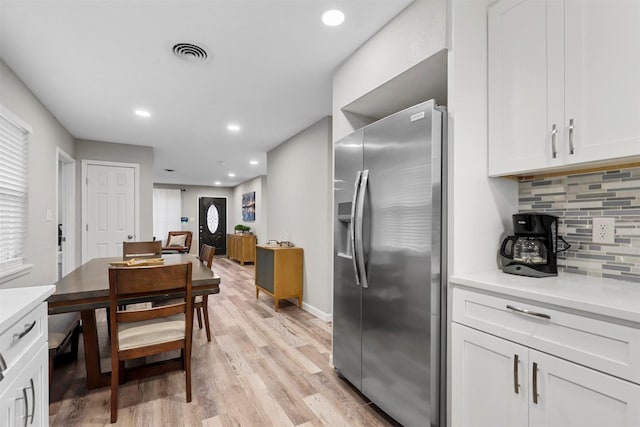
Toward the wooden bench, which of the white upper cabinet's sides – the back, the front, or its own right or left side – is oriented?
front

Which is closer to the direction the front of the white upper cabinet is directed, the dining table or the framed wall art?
the dining table

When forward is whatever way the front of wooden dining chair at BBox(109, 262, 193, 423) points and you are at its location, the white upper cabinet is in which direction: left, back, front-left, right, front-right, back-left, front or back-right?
back-right

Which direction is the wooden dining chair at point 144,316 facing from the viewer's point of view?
away from the camera

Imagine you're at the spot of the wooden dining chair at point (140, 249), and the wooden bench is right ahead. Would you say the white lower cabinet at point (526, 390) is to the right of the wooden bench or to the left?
left

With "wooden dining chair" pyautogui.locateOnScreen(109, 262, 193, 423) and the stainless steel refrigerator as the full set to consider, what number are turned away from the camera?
1
